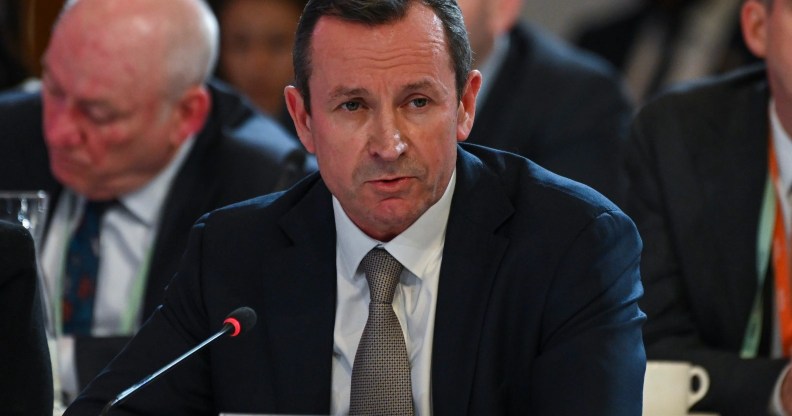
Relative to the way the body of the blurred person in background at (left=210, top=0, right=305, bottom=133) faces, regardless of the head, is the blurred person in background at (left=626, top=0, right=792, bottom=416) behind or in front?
in front

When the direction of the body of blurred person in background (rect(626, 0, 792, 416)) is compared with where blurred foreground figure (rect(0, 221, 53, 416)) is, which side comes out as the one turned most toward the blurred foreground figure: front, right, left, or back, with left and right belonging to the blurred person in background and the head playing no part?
right

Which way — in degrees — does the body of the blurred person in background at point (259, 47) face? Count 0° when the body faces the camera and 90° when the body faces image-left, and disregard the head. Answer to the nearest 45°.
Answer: approximately 0°

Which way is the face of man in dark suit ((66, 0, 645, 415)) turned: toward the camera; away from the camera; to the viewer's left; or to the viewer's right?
toward the camera

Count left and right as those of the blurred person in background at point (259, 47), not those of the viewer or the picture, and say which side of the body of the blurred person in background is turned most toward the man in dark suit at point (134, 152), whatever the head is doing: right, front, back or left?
front

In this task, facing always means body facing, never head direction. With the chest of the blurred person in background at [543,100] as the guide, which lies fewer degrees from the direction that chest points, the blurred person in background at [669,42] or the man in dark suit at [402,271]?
the man in dark suit

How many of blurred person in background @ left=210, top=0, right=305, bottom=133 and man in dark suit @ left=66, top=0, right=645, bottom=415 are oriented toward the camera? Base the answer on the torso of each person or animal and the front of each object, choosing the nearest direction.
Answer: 2

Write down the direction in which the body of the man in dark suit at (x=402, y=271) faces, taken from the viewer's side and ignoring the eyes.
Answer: toward the camera

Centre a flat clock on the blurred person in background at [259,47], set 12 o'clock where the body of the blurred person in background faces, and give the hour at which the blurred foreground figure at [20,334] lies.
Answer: The blurred foreground figure is roughly at 12 o'clock from the blurred person in background.

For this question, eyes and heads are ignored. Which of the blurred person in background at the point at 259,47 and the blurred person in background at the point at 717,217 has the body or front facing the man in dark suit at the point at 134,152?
the blurred person in background at the point at 259,47

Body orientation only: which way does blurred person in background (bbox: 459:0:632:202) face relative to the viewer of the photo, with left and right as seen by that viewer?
facing the viewer and to the left of the viewer

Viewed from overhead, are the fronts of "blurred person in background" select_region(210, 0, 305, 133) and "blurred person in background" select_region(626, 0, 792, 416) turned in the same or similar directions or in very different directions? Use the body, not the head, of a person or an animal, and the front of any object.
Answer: same or similar directions
